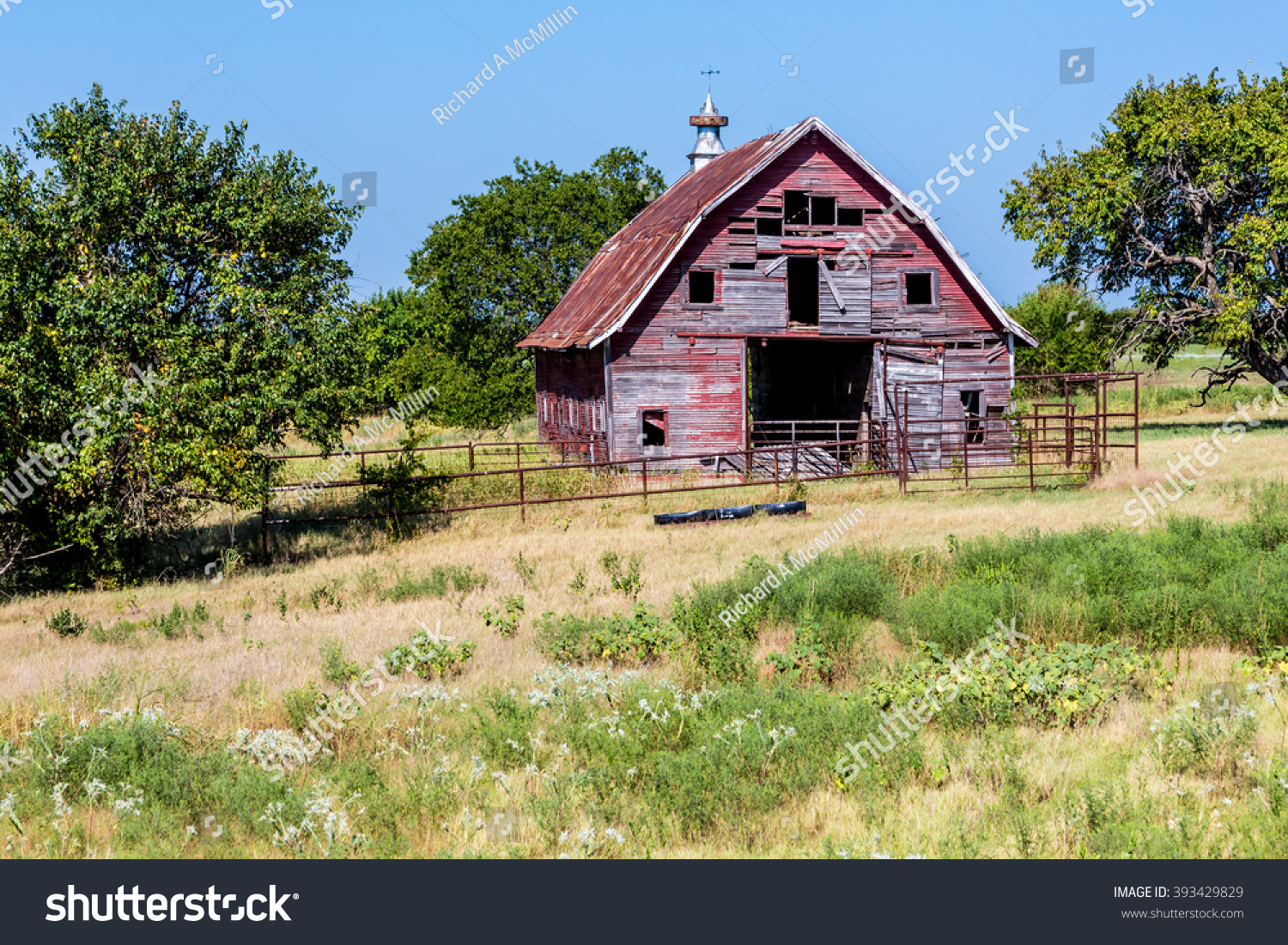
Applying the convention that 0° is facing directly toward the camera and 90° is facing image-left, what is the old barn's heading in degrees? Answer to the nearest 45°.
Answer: approximately 0°

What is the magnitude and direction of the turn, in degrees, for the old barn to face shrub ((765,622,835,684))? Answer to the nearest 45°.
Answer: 0° — it already faces it

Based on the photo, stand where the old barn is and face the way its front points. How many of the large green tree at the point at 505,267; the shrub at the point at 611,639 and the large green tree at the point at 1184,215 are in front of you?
1

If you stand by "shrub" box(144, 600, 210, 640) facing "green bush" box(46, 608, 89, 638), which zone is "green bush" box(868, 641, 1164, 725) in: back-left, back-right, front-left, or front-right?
back-left

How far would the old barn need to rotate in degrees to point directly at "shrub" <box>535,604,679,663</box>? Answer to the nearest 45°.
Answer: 0° — it already faces it

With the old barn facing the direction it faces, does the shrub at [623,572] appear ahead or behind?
ahead

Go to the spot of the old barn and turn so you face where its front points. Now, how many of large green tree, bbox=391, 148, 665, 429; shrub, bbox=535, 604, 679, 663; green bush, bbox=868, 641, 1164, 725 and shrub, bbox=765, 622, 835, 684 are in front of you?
3

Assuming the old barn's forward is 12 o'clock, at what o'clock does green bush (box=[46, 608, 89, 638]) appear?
The green bush is roughly at 1 o'clock from the old barn.

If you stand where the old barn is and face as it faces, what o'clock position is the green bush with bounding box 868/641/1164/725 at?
The green bush is roughly at 12 o'clock from the old barn.

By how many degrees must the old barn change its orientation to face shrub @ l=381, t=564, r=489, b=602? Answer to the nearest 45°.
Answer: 0° — it already faces it
